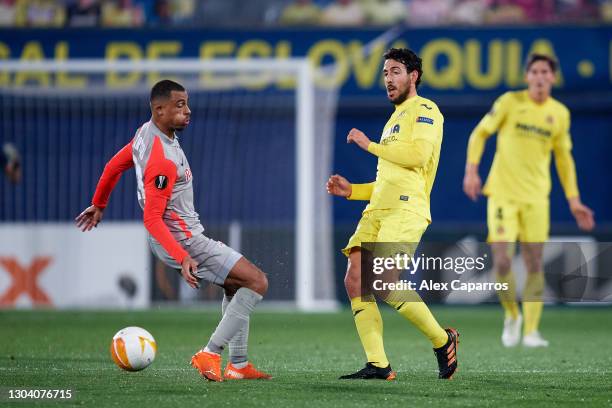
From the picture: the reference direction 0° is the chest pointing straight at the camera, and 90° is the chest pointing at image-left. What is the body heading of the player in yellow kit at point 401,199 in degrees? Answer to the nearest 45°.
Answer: approximately 45°

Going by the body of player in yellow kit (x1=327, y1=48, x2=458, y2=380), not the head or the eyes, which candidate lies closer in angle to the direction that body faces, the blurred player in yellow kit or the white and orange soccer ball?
the white and orange soccer ball

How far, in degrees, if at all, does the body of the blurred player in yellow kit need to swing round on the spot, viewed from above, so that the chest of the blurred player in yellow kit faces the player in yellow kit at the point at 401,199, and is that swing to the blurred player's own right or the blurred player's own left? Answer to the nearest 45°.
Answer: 0° — they already face them

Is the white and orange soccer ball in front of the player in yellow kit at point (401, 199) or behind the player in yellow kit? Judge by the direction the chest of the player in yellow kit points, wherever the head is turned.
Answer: in front

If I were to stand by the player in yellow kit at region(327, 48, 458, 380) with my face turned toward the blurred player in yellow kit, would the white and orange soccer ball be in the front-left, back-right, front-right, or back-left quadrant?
back-left
